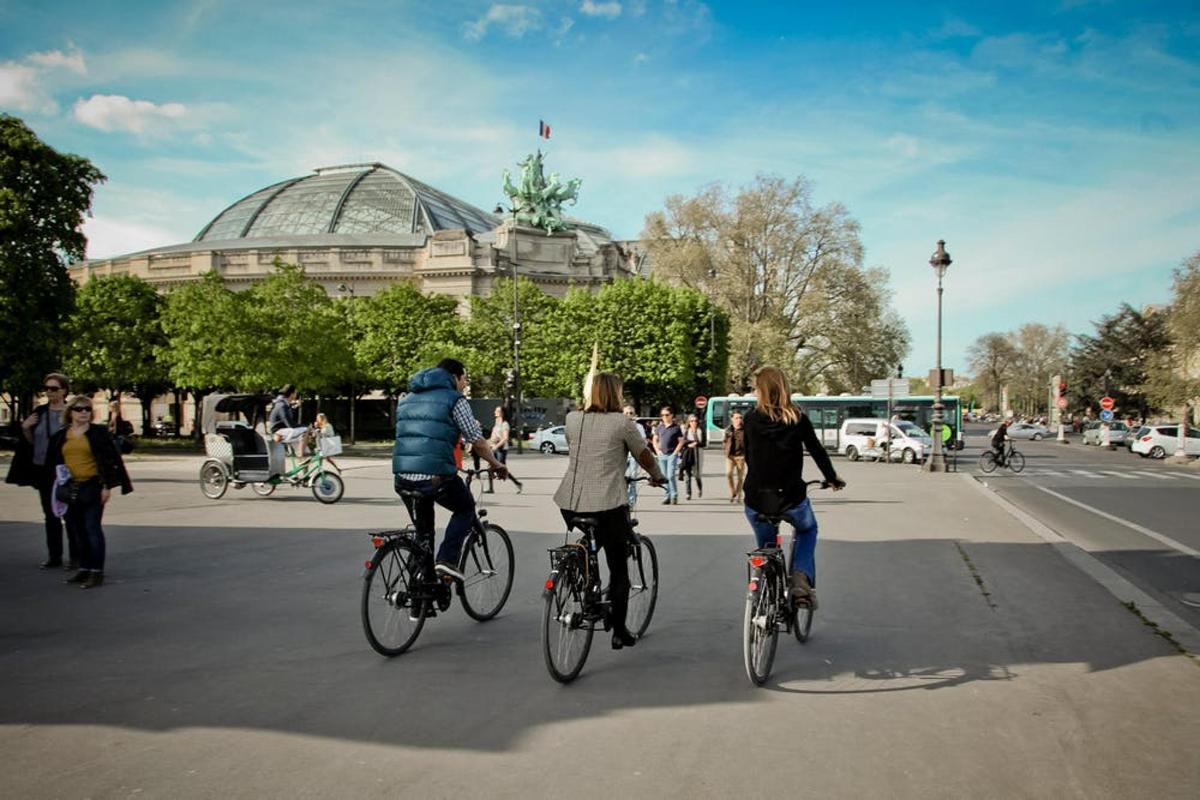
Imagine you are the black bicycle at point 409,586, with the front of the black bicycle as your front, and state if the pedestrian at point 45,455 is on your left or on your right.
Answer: on your left

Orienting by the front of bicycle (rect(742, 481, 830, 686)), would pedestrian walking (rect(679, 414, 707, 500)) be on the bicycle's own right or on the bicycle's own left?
on the bicycle's own left

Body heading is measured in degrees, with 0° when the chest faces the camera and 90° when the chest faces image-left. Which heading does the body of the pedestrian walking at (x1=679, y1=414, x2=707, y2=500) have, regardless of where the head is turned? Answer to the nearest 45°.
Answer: approximately 0°

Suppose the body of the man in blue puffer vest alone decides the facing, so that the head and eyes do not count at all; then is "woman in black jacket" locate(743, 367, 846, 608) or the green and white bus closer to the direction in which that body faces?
the green and white bus

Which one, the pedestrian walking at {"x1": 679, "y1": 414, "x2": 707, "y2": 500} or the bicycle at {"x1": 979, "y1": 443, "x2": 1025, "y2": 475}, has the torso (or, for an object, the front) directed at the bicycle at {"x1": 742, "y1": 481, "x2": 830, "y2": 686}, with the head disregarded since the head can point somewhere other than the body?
the pedestrian walking

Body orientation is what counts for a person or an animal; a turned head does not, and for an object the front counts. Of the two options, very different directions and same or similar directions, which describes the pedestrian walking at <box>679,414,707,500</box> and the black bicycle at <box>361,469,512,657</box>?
very different directions

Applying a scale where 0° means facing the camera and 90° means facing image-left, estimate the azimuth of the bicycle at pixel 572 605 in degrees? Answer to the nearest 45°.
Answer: approximately 225°

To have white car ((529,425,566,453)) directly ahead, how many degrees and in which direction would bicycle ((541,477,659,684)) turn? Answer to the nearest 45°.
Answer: approximately 45° to its left

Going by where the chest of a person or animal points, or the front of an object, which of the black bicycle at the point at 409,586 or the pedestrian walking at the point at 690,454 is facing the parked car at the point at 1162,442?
the black bicycle

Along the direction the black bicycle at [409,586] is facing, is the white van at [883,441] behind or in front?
in front

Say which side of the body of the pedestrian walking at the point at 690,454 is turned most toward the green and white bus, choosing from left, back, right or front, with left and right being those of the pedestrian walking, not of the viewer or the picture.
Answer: back

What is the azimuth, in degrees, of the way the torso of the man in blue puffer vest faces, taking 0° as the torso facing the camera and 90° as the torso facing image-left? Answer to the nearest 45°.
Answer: approximately 225°
